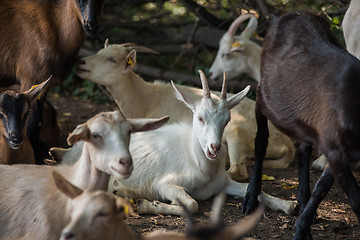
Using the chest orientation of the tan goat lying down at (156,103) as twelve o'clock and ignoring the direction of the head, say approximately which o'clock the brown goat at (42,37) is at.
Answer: The brown goat is roughly at 12 o'clock from the tan goat lying down.

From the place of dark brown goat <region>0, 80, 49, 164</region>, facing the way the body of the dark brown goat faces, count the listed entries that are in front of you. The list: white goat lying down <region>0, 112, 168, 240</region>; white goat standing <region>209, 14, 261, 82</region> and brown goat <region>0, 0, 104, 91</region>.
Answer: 1

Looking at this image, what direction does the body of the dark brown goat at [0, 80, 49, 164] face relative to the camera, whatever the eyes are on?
toward the camera

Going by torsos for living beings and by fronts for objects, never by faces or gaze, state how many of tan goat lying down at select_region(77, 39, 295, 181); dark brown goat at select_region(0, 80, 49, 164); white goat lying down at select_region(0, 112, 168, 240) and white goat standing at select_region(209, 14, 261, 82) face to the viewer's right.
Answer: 1

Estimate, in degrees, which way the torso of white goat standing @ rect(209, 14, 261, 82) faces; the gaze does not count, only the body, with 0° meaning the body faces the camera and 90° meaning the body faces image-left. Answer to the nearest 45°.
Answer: approximately 90°

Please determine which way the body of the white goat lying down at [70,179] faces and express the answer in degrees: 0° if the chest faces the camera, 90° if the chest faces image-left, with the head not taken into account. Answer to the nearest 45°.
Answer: approximately 270°

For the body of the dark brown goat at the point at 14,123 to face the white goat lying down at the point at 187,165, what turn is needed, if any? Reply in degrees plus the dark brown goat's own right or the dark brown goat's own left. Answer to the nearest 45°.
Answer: approximately 90° to the dark brown goat's own left

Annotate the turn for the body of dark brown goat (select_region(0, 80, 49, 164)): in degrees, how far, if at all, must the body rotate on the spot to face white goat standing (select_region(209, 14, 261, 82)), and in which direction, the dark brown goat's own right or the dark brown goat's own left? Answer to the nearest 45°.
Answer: approximately 135° to the dark brown goat's own left

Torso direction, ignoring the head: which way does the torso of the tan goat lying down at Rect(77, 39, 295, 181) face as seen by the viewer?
to the viewer's left

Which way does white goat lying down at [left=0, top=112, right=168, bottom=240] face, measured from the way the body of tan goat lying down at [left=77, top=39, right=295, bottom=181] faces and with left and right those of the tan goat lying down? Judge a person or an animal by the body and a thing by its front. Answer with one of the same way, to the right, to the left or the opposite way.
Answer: the opposite way
